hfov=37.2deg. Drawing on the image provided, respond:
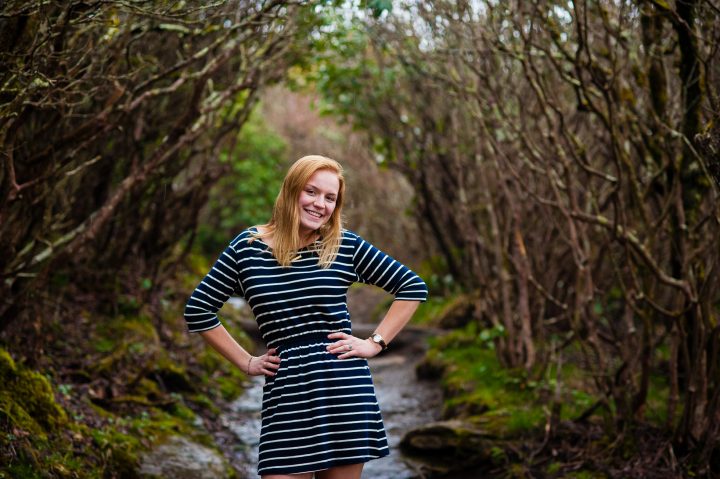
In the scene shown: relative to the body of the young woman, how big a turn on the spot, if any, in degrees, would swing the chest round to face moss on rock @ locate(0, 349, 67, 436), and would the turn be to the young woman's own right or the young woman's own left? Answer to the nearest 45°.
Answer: approximately 135° to the young woman's own right

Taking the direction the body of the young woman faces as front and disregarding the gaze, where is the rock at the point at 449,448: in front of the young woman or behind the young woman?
behind

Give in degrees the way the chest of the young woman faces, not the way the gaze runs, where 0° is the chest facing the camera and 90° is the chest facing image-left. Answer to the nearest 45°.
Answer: approximately 0°

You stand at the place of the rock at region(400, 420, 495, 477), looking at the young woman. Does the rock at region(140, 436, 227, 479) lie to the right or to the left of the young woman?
right

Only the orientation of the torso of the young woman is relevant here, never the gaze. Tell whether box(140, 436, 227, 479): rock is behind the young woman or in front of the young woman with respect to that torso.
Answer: behind
